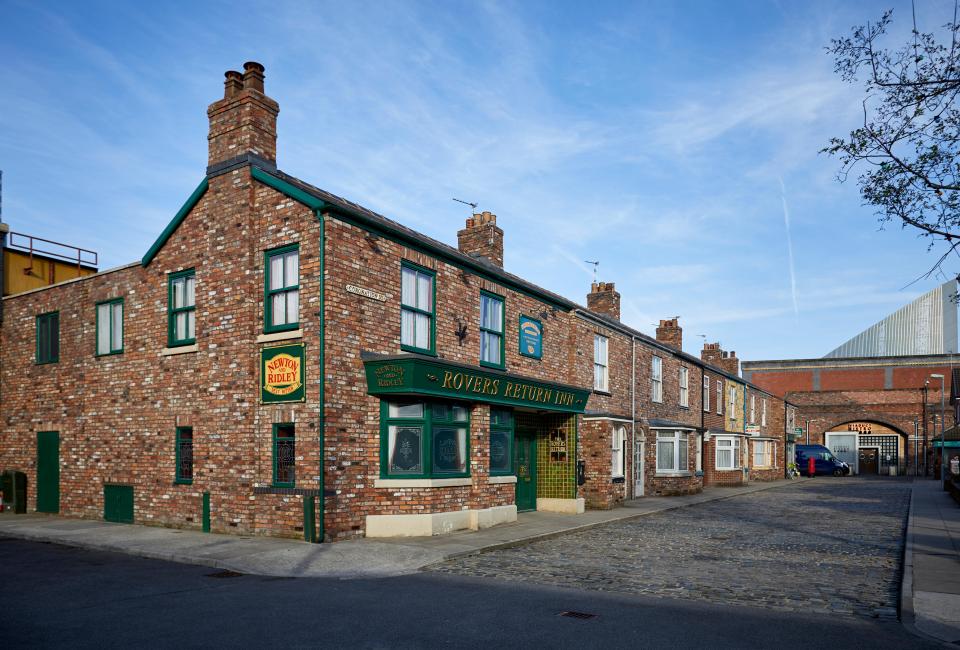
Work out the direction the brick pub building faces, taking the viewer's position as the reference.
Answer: facing the viewer and to the right of the viewer
